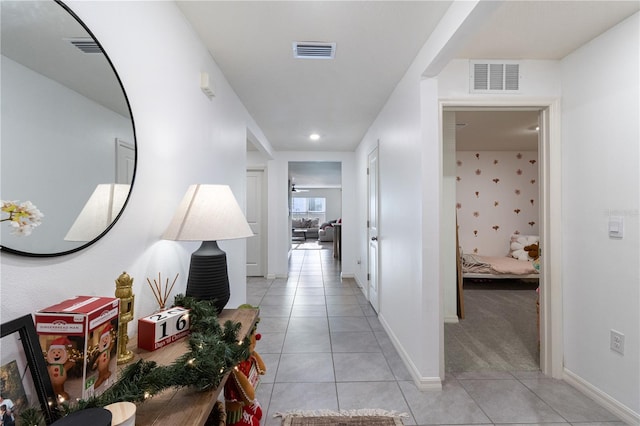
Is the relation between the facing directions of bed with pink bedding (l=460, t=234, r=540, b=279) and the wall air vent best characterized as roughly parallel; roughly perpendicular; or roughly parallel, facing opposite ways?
roughly perpendicular

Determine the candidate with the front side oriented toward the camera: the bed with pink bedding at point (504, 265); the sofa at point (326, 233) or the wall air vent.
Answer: the wall air vent

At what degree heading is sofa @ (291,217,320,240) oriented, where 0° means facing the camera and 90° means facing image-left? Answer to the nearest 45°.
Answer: approximately 0°

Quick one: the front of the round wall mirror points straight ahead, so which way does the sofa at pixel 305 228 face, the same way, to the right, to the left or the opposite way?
to the right

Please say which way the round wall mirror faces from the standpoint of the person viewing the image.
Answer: facing the viewer and to the right of the viewer

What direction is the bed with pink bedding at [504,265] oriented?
to the viewer's left

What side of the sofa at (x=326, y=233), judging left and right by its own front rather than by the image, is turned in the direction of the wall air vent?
left

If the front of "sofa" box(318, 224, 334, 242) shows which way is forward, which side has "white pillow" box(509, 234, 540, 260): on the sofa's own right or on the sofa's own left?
on the sofa's own left

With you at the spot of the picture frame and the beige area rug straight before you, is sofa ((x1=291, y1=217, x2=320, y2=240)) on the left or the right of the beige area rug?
left

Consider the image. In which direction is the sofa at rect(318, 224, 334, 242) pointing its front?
to the viewer's left

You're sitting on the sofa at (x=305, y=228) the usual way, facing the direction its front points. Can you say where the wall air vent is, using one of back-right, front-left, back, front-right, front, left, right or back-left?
front

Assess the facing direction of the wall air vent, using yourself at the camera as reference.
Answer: facing the viewer

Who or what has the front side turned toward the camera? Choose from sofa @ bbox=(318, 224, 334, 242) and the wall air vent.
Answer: the wall air vent

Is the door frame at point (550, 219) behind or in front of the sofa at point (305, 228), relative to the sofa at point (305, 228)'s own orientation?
in front

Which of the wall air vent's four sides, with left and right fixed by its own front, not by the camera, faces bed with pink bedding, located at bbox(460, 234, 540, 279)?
back

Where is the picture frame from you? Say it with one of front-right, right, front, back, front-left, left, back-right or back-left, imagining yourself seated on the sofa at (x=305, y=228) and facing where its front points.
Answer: front

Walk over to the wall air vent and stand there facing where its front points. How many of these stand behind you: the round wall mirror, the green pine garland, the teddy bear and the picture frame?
1

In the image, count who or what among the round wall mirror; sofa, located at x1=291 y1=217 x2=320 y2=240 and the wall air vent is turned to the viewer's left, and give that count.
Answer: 0

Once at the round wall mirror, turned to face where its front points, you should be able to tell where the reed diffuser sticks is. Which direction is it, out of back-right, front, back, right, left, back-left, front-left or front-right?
left
